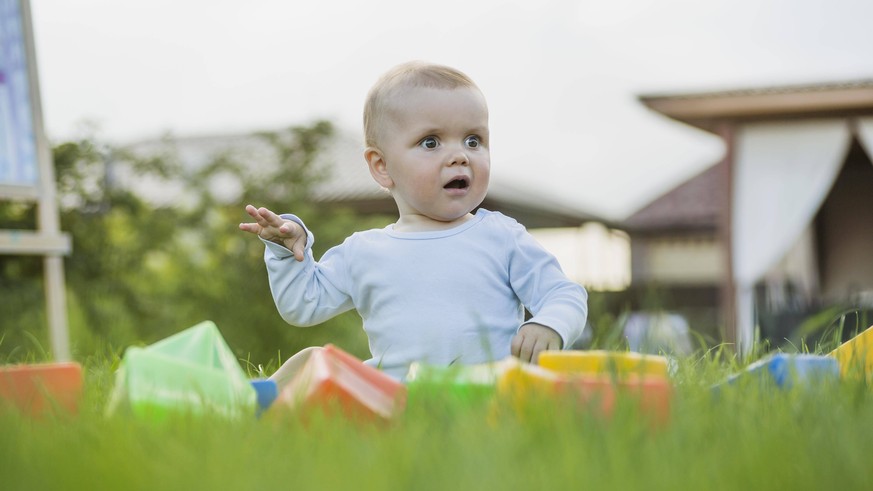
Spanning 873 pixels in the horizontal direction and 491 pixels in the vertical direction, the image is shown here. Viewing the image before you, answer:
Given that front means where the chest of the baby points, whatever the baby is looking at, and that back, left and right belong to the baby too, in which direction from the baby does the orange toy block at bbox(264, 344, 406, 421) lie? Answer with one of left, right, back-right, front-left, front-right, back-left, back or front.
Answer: front

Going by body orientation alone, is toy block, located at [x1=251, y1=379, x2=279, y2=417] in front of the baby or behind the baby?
in front

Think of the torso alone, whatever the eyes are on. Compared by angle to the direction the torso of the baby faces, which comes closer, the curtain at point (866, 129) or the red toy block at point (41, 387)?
the red toy block

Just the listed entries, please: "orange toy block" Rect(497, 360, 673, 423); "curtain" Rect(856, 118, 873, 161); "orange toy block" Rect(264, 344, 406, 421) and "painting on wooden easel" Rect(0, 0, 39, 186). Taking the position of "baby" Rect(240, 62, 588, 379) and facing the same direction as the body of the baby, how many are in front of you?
2

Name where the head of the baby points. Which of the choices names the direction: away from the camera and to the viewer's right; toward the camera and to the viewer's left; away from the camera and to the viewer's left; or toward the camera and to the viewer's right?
toward the camera and to the viewer's right

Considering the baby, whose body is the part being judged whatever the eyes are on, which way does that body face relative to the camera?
toward the camera

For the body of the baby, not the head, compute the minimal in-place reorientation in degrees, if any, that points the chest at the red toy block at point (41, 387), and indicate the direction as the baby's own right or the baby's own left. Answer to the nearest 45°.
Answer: approximately 45° to the baby's own right

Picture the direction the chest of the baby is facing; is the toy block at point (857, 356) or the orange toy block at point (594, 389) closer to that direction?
the orange toy block

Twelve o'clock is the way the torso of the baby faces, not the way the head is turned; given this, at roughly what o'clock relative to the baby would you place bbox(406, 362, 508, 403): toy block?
The toy block is roughly at 12 o'clock from the baby.

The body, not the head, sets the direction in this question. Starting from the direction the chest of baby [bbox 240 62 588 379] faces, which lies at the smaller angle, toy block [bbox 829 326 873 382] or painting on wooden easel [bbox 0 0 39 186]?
the toy block

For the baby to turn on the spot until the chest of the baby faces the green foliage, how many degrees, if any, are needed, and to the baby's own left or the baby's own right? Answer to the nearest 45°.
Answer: approximately 180°

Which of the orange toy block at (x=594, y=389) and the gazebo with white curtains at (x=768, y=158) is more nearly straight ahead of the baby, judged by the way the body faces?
the orange toy block

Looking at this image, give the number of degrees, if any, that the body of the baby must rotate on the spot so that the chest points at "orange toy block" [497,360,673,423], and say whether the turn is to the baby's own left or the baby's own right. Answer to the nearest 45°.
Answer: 0° — they already face it

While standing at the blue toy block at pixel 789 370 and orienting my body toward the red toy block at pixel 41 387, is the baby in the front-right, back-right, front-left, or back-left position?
front-right
